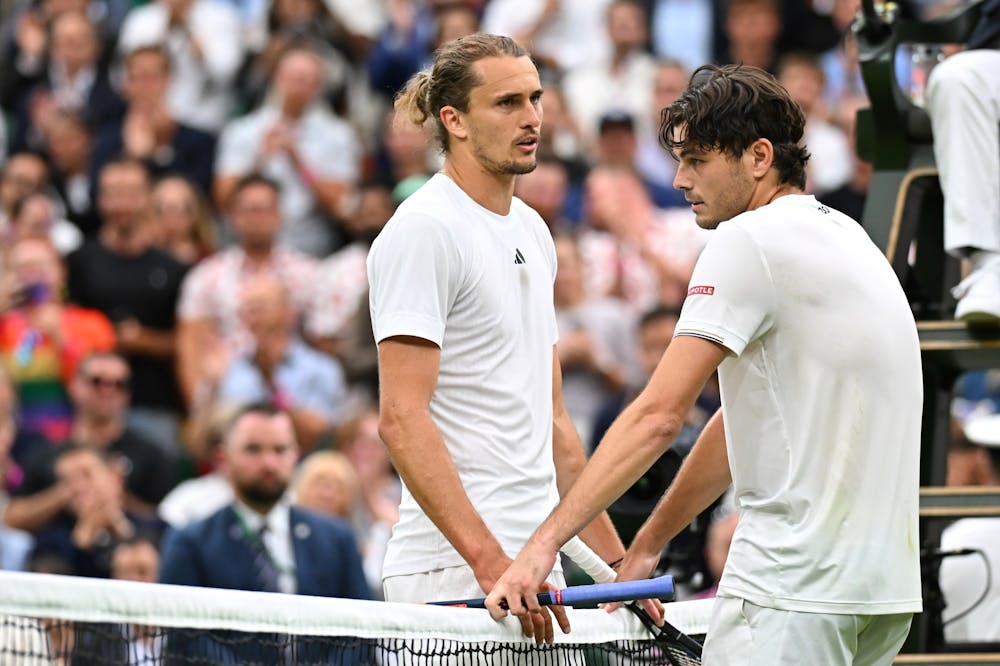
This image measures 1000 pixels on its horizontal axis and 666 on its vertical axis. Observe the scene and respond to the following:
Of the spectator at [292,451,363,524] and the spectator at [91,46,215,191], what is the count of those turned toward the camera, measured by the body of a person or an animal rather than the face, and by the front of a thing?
2

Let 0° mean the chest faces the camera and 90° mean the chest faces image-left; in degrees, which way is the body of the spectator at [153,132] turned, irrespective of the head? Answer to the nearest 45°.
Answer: approximately 0°

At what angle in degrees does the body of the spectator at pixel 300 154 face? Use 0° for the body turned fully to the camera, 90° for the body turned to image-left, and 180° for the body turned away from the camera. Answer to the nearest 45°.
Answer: approximately 0°

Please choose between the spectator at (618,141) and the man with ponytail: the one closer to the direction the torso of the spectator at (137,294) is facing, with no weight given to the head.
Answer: the man with ponytail
